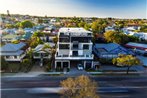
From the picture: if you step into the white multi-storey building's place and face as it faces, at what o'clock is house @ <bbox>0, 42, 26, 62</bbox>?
The house is roughly at 3 o'clock from the white multi-storey building.

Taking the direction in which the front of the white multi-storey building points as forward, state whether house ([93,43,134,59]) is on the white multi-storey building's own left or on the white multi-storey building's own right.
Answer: on the white multi-storey building's own left

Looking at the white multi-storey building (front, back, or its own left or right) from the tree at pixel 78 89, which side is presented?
front

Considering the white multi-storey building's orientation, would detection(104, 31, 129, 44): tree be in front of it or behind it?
behind

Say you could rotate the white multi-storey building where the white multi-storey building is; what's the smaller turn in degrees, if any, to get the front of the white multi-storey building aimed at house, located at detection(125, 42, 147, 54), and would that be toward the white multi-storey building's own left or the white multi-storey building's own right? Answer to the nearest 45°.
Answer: approximately 135° to the white multi-storey building's own left

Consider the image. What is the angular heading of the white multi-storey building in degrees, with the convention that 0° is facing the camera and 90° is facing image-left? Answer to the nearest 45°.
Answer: approximately 0°
